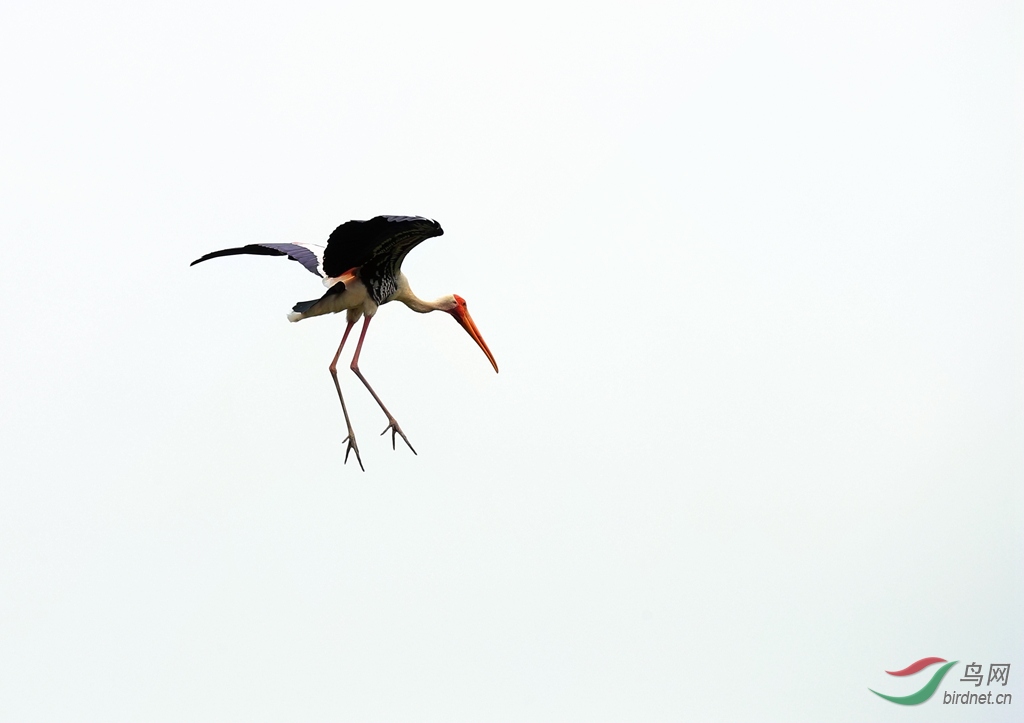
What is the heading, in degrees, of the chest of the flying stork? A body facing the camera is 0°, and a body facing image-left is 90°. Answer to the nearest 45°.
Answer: approximately 270°
